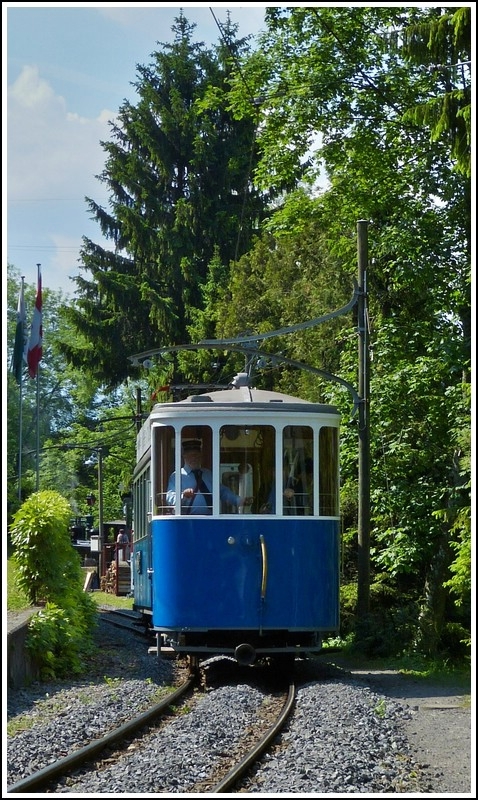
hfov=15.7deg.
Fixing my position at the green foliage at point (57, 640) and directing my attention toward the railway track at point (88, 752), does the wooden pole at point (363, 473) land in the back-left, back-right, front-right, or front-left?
back-left

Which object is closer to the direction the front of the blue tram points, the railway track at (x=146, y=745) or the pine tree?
the railway track

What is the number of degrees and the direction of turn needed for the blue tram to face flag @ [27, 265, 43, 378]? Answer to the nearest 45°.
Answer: approximately 180°

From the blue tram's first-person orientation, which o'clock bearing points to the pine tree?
The pine tree is roughly at 6 o'clock from the blue tram.

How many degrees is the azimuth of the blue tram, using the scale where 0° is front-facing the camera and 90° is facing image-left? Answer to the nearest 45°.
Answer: approximately 0°
